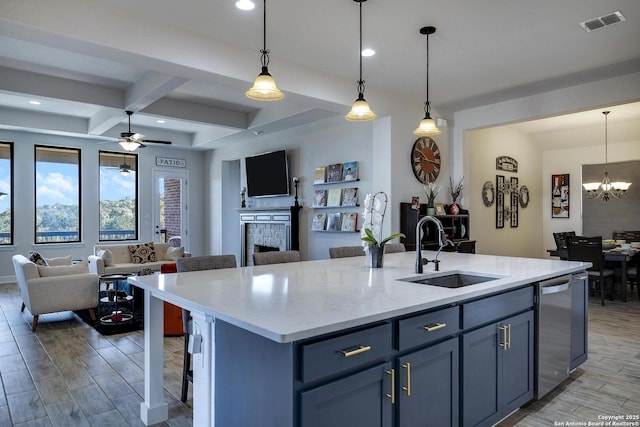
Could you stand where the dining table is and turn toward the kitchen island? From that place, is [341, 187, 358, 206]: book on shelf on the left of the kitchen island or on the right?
right

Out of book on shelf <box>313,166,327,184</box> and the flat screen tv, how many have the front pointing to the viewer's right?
0

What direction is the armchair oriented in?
to the viewer's right

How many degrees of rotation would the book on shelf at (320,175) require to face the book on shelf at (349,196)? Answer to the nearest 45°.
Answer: approximately 90° to its left

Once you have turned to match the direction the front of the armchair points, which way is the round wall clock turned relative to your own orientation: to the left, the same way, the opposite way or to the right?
to the right

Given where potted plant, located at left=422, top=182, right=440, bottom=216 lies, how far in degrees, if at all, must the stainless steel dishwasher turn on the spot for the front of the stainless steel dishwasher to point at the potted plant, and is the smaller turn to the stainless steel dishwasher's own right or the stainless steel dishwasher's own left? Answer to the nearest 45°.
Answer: approximately 180°

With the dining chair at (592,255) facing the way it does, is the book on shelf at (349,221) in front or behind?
behind

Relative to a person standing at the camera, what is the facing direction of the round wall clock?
facing the viewer and to the right of the viewer

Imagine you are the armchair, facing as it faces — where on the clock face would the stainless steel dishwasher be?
The stainless steel dishwasher is roughly at 2 o'clock from the armchair.

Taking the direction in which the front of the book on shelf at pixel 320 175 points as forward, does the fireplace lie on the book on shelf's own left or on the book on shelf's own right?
on the book on shelf's own right

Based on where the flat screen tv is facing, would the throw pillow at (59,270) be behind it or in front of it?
in front

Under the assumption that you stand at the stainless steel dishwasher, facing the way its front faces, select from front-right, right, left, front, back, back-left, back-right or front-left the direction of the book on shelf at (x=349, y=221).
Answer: back

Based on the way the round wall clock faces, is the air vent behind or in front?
in front

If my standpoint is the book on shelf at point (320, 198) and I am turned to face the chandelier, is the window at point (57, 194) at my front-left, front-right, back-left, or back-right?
back-left
